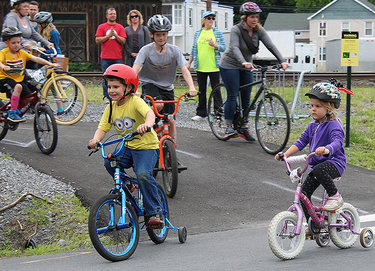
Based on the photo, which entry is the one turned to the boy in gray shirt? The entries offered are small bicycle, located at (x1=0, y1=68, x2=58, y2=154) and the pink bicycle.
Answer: the small bicycle

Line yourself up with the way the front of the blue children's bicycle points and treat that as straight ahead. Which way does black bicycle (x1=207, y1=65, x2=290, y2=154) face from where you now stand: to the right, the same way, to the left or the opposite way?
to the left

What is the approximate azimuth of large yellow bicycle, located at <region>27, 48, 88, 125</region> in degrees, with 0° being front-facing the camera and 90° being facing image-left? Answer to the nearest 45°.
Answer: approximately 315°

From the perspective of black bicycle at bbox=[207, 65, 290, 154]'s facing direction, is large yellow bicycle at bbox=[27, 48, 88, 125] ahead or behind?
behind

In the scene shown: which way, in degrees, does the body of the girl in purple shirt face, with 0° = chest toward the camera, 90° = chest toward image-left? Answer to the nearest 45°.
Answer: approximately 45°

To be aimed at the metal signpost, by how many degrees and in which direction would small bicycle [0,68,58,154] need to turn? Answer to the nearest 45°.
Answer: approximately 45° to its left

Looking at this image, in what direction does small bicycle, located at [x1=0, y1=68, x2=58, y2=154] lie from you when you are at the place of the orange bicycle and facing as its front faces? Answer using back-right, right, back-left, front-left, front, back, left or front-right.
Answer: back-right

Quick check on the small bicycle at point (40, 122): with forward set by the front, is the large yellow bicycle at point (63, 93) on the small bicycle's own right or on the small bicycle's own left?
on the small bicycle's own left

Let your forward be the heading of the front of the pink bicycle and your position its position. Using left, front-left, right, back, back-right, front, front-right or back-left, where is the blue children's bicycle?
front-right

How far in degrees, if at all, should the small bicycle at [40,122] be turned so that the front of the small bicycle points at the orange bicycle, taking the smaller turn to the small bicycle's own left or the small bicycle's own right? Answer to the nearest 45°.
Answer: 0° — it already faces it

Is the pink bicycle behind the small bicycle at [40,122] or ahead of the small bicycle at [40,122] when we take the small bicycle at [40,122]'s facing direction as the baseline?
ahead

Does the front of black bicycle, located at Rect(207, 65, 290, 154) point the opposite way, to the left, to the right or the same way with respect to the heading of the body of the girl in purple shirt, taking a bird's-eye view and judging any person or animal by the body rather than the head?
to the left

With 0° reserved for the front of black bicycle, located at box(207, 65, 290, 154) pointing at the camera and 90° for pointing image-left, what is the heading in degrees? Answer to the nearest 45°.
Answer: approximately 315°

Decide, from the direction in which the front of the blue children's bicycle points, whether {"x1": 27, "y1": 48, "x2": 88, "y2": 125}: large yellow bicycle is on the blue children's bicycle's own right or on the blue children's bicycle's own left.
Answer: on the blue children's bicycle's own right
